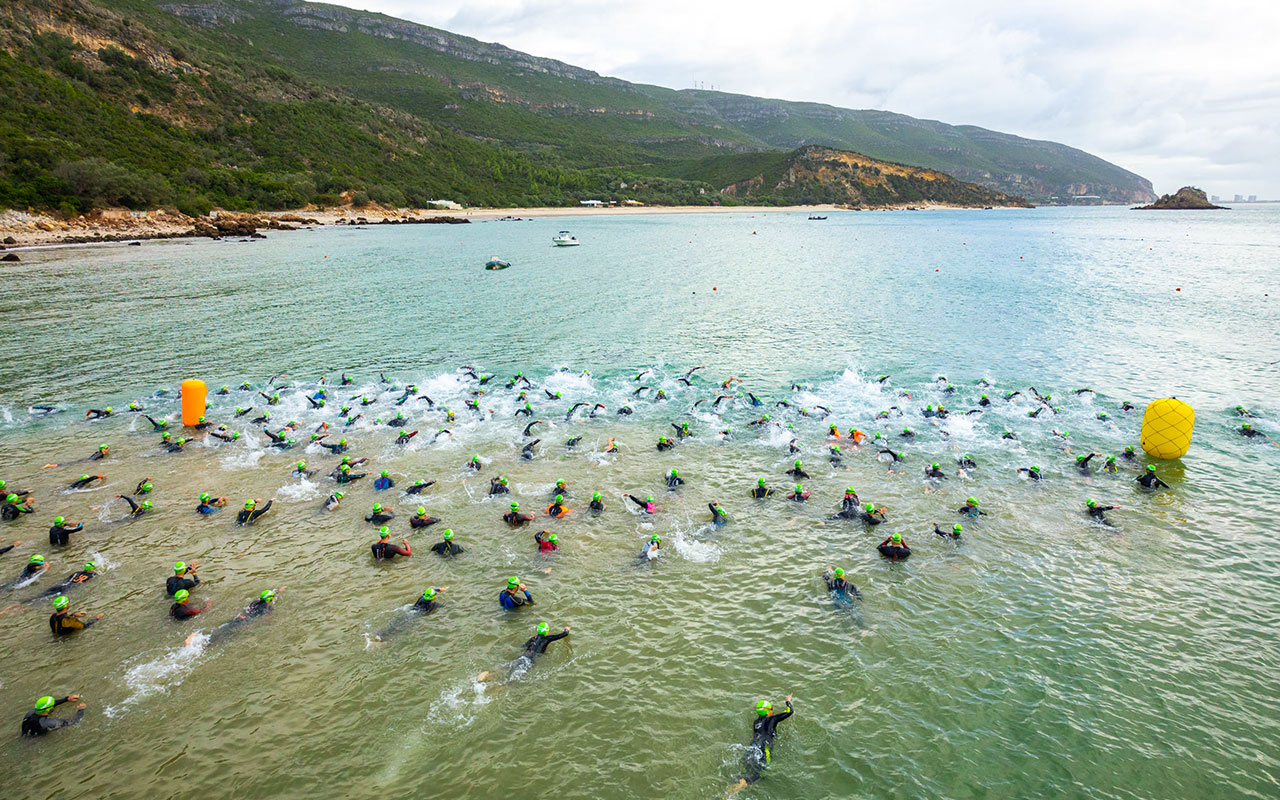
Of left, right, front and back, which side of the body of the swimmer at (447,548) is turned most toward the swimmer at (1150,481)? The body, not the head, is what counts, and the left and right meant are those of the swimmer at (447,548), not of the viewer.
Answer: right

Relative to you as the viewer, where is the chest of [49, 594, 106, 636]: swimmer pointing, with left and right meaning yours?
facing away from the viewer and to the right of the viewer

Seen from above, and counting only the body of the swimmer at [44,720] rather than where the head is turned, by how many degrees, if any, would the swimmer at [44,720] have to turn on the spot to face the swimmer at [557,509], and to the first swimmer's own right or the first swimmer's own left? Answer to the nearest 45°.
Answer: approximately 45° to the first swimmer's own right

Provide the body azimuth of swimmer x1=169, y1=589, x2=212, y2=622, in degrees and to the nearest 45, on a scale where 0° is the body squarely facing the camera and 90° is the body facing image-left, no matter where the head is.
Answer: approximately 225°

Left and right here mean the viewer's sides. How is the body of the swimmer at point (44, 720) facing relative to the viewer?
facing away from the viewer and to the right of the viewer

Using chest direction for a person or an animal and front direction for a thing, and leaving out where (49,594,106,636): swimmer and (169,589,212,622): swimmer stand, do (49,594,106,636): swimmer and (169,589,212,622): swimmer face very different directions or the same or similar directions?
same or similar directions

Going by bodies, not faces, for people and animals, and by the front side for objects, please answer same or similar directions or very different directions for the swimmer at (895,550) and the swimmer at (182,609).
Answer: same or similar directions

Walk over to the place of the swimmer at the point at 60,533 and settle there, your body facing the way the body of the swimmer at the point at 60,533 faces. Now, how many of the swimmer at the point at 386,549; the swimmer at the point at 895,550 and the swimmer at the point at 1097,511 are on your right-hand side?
3

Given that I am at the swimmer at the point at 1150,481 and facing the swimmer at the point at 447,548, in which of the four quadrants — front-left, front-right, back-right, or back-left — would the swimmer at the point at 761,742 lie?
front-left

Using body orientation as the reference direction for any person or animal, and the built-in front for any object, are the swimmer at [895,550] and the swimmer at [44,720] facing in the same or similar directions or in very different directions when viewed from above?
same or similar directions

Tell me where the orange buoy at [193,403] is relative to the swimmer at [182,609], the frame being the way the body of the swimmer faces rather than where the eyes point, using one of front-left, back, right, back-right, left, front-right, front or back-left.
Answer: front-left

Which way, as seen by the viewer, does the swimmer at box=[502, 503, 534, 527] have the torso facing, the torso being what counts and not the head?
away from the camera

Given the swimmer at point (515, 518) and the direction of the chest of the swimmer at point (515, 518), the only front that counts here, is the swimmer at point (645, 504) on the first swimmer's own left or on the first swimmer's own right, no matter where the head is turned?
on the first swimmer's own right

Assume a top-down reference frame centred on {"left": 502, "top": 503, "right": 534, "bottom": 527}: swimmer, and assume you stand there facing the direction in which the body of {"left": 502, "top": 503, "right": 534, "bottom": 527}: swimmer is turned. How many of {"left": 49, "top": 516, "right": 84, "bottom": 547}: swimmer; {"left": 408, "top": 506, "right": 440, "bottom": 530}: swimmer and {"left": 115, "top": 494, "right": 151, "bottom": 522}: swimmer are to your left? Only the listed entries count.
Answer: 3

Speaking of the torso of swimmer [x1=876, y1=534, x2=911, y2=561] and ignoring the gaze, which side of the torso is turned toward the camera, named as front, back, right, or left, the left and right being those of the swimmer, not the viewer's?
back

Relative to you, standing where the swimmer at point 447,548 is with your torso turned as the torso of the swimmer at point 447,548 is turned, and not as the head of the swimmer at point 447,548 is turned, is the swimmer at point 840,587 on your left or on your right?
on your right

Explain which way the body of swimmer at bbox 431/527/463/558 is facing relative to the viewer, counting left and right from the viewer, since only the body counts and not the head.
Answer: facing away from the viewer

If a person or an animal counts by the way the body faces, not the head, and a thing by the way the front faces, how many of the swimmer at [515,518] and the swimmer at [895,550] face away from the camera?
2
